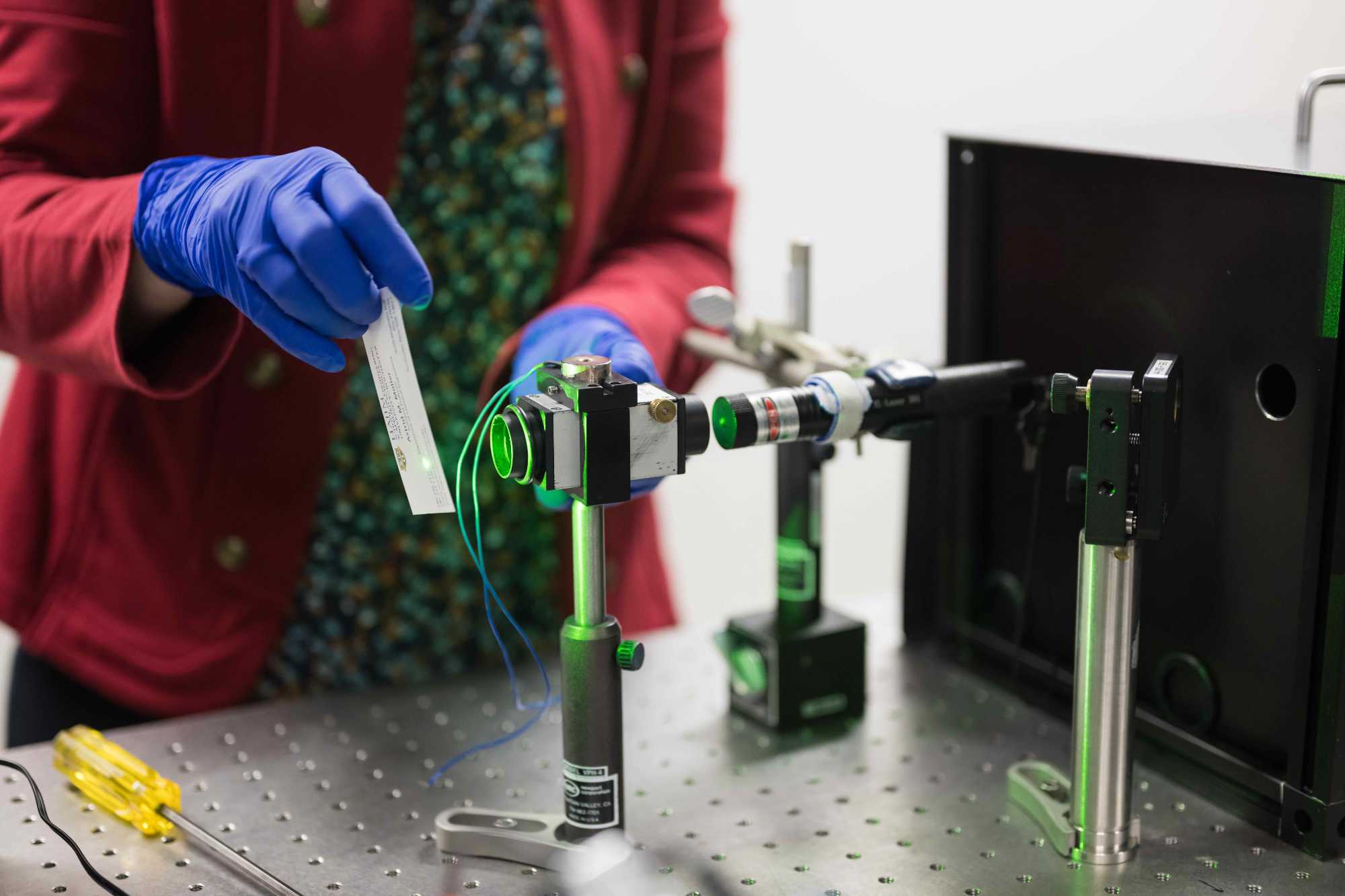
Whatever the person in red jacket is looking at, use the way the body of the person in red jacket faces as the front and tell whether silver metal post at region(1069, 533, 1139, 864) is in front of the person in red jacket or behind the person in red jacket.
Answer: in front

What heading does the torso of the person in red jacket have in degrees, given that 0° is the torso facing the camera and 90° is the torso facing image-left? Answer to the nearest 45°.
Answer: approximately 315°
